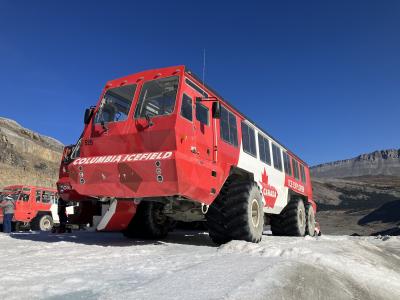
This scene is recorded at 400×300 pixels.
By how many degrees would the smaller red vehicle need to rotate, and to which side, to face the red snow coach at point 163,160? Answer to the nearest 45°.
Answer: approximately 45° to its left

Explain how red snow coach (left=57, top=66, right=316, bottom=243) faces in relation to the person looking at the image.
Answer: facing the viewer and to the left of the viewer

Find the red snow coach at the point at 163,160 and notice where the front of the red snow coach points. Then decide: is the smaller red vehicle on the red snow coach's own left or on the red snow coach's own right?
on the red snow coach's own right
